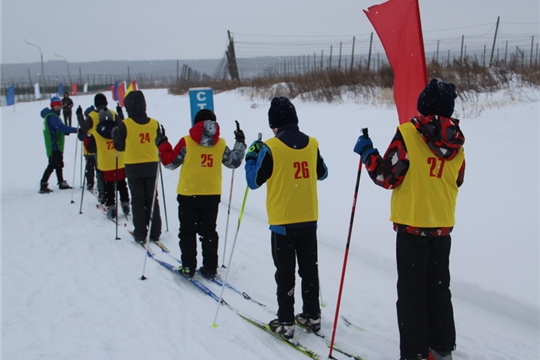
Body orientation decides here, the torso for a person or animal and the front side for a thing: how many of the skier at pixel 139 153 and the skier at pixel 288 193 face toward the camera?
0

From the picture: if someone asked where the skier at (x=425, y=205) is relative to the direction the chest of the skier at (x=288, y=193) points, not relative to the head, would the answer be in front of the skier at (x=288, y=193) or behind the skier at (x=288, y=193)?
behind

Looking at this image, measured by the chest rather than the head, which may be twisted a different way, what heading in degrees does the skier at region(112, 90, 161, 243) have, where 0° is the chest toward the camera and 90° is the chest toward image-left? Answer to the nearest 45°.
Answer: approximately 135°

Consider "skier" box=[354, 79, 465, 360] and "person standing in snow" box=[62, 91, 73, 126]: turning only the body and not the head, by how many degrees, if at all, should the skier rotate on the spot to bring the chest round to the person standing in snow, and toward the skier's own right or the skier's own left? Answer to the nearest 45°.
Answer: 0° — they already face them

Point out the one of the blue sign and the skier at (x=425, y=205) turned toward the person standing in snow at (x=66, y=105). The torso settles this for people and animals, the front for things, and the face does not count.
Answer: the skier

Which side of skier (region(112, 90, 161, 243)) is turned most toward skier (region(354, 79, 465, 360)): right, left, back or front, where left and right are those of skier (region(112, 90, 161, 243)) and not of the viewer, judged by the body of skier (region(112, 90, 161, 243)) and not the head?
back

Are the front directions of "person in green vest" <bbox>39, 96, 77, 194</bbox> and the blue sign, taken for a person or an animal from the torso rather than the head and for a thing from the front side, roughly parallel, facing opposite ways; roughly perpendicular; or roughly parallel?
roughly perpendicular

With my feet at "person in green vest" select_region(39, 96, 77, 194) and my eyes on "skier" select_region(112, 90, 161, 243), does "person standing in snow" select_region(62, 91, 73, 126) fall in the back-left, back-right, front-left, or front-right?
back-left

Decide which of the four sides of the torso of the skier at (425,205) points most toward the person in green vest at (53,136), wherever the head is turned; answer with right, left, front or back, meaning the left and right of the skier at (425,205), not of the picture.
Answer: front

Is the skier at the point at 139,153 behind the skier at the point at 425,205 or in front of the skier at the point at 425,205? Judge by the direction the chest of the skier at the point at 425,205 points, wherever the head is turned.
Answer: in front

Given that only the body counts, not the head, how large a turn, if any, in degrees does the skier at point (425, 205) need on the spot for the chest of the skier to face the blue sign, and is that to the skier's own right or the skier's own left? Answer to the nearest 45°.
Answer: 0° — they already face it

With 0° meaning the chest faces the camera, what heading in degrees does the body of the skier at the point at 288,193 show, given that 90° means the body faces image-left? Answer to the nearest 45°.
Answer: approximately 135°

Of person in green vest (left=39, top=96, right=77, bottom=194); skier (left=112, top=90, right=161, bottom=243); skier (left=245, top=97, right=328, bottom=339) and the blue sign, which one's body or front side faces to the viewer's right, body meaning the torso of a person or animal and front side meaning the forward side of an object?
person in green vest (left=39, top=96, right=77, bottom=194)

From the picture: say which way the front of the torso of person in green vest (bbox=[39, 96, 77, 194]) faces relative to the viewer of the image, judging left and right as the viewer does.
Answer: facing to the right of the viewer

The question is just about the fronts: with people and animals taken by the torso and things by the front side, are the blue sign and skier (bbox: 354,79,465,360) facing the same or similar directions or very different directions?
very different directions
